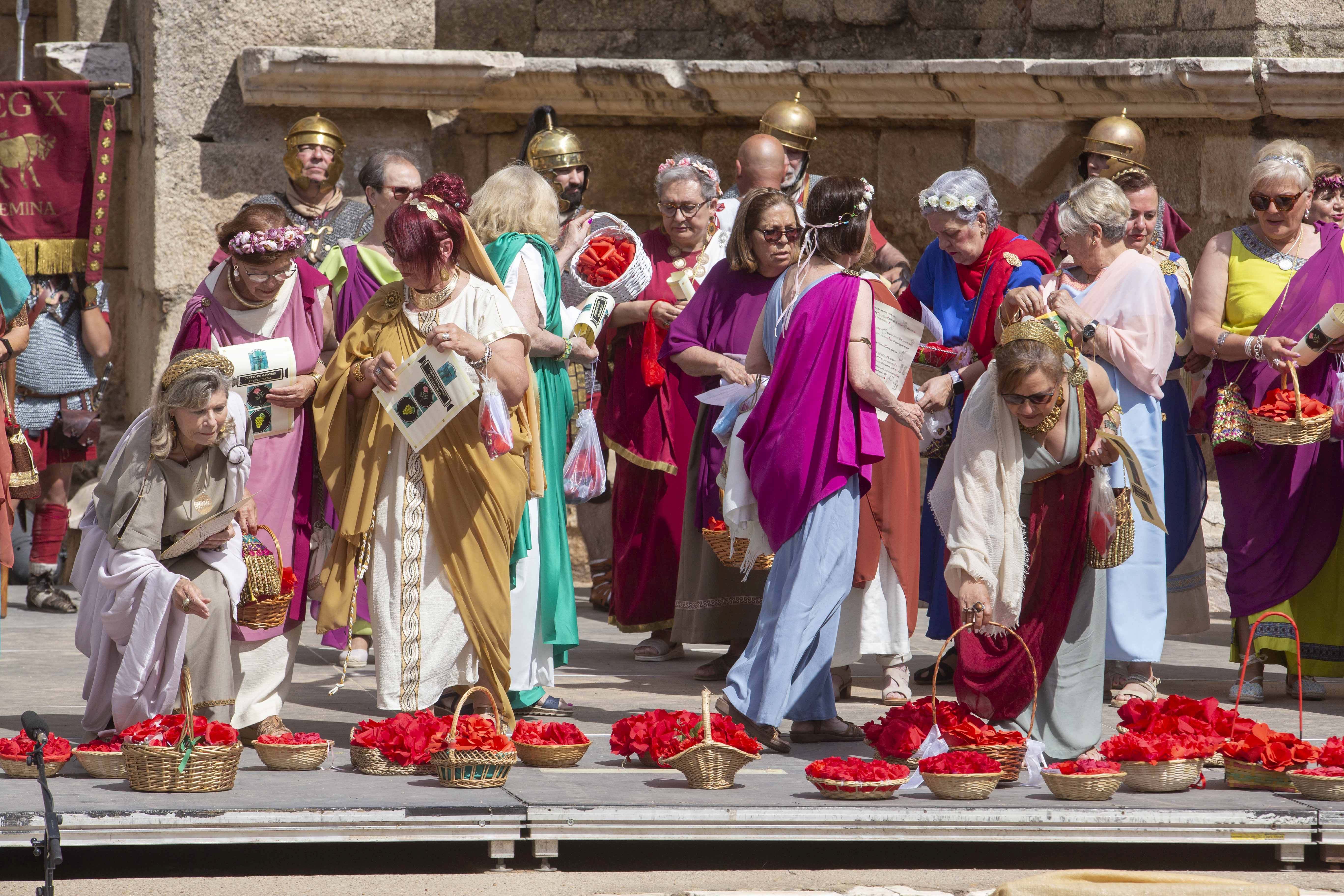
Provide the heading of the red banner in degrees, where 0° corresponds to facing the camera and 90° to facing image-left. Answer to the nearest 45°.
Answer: approximately 0°

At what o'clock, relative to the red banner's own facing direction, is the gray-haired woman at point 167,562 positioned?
The gray-haired woman is roughly at 12 o'clock from the red banner.

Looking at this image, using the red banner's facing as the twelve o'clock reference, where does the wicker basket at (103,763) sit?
The wicker basket is roughly at 12 o'clock from the red banner.

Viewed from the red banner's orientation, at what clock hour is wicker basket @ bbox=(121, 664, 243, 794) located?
The wicker basket is roughly at 12 o'clock from the red banner.

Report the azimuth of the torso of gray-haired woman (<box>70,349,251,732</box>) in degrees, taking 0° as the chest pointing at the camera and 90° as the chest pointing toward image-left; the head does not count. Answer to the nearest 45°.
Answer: approximately 315°

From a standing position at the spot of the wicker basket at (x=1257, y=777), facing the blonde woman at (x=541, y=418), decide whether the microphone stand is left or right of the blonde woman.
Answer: left

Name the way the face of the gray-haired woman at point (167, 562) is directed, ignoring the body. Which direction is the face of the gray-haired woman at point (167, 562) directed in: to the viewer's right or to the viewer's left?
to the viewer's right

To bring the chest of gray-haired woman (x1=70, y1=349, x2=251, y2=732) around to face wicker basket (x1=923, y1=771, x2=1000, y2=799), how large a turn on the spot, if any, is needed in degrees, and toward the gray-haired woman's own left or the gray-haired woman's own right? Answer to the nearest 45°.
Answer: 0° — they already face it

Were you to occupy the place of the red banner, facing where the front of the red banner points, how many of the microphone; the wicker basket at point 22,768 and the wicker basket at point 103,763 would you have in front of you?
3

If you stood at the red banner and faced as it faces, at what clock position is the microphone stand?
The microphone stand is roughly at 12 o'clock from the red banner.

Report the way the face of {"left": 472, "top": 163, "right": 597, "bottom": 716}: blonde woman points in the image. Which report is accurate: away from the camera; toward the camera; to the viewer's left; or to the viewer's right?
away from the camera

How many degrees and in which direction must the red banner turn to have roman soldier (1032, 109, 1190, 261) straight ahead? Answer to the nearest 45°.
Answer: approximately 45° to its left

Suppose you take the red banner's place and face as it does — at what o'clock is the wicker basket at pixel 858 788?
The wicker basket is roughly at 11 o'clock from the red banner.
